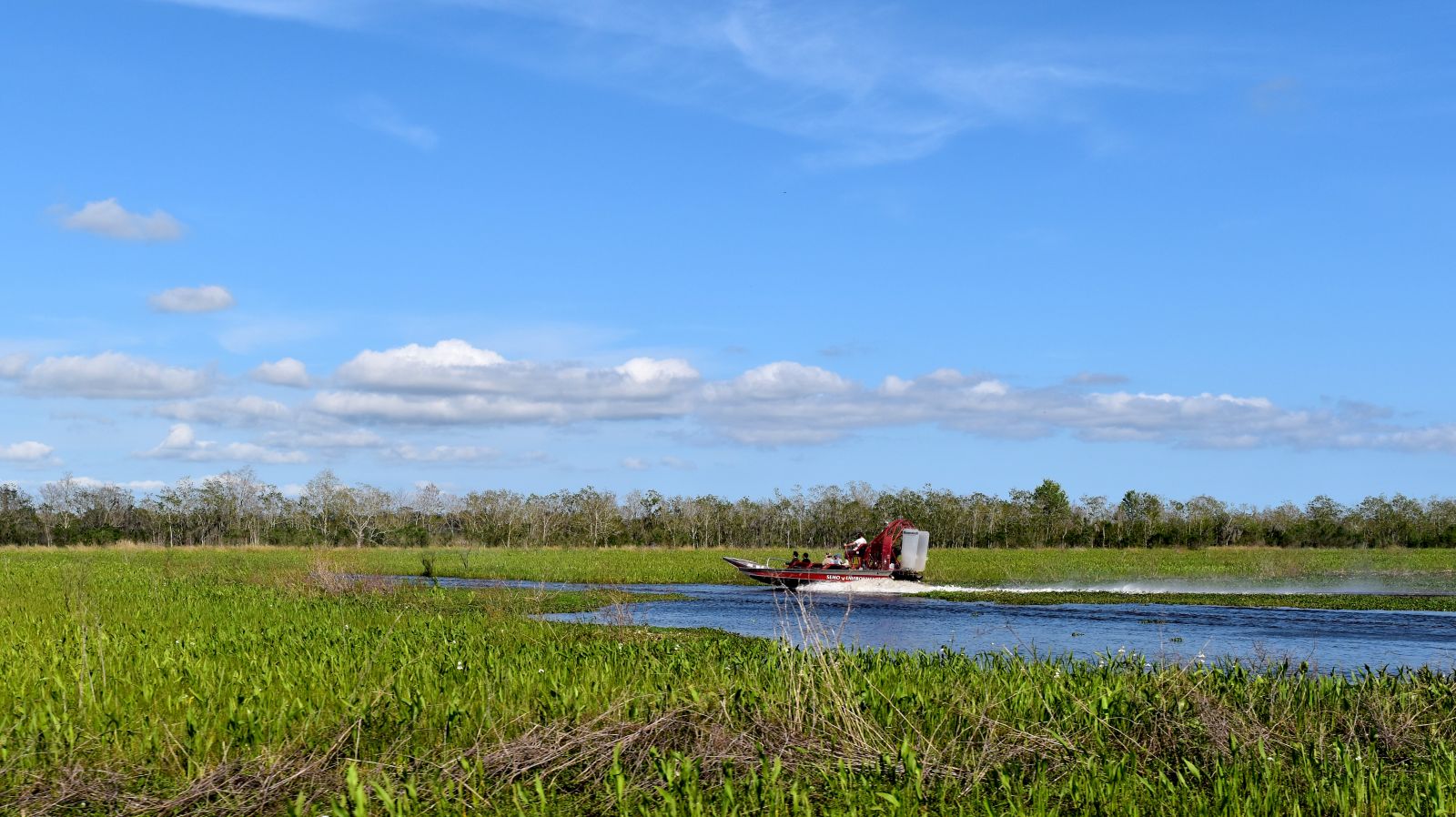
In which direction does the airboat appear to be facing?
to the viewer's left
